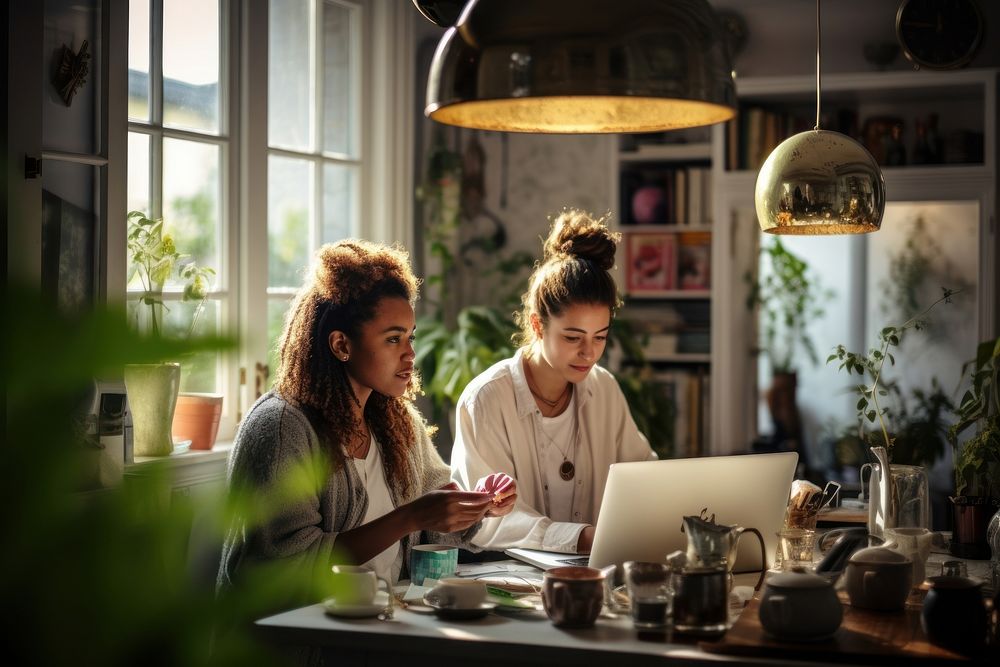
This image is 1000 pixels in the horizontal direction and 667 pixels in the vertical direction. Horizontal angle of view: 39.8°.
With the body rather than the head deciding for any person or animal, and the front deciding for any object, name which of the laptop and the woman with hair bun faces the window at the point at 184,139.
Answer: the laptop

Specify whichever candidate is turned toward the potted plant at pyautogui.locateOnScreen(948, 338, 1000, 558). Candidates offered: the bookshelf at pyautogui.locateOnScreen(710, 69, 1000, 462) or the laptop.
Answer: the bookshelf

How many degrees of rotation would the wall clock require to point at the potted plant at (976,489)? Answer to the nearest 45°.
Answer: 0° — it already faces it

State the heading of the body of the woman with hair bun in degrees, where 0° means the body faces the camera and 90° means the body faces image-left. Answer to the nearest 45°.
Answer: approximately 315°

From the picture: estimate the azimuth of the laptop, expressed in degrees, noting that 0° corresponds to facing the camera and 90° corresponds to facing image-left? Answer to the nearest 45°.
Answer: approximately 135°

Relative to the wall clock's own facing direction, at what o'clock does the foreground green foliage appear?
The foreground green foliage is roughly at 12 o'clock from the wall clock.

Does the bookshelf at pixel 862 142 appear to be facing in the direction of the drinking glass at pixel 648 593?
yes

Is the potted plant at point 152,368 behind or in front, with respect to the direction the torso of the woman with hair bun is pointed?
behind
